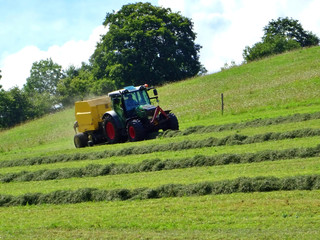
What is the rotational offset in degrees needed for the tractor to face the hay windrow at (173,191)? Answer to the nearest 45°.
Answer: approximately 45° to its right

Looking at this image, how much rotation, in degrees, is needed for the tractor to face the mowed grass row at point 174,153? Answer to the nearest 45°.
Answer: approximately 45° to its right

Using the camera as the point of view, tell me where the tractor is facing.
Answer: facing the viewer and to the right of the viewer

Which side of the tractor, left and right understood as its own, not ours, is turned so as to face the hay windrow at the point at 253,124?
front
